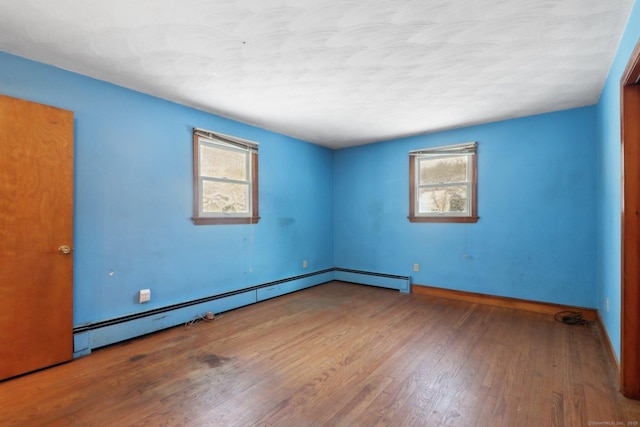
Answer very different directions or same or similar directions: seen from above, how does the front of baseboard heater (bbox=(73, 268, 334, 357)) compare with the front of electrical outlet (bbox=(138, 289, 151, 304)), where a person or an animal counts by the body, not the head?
same or similar directions

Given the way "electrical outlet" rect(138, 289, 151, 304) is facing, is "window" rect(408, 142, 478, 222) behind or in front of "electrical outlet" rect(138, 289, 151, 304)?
in front

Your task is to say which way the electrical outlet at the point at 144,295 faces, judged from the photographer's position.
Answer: facing the viewer and to the right of the viewer

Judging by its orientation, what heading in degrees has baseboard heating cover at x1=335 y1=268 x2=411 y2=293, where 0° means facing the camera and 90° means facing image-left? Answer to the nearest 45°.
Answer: approximately 45°

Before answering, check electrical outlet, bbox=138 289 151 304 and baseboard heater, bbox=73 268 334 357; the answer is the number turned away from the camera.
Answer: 0

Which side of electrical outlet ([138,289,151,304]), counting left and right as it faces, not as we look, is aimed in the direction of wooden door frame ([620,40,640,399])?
front

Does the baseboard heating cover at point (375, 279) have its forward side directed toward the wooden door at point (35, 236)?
yes

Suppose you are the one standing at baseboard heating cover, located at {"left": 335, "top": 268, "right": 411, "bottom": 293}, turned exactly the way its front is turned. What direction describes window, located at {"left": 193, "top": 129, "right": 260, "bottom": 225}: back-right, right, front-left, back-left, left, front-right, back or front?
front

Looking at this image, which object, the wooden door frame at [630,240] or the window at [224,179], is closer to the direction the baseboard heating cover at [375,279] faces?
the window

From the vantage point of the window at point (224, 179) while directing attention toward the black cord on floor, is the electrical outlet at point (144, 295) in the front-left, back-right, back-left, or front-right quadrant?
back-right

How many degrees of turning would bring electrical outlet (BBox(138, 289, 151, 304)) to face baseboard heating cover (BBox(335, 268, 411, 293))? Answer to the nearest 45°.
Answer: approximately 45° to its left

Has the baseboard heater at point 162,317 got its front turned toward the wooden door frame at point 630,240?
yes

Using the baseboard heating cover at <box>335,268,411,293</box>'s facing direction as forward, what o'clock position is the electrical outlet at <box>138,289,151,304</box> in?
The electrical outlet is roughly at 12 o'clock from the baseboard heating cover.

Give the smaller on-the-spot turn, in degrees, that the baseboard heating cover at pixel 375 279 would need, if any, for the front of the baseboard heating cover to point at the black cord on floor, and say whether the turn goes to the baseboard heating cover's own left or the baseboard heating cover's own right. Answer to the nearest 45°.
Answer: approximately 90° to the baseboard heating cover's own left
